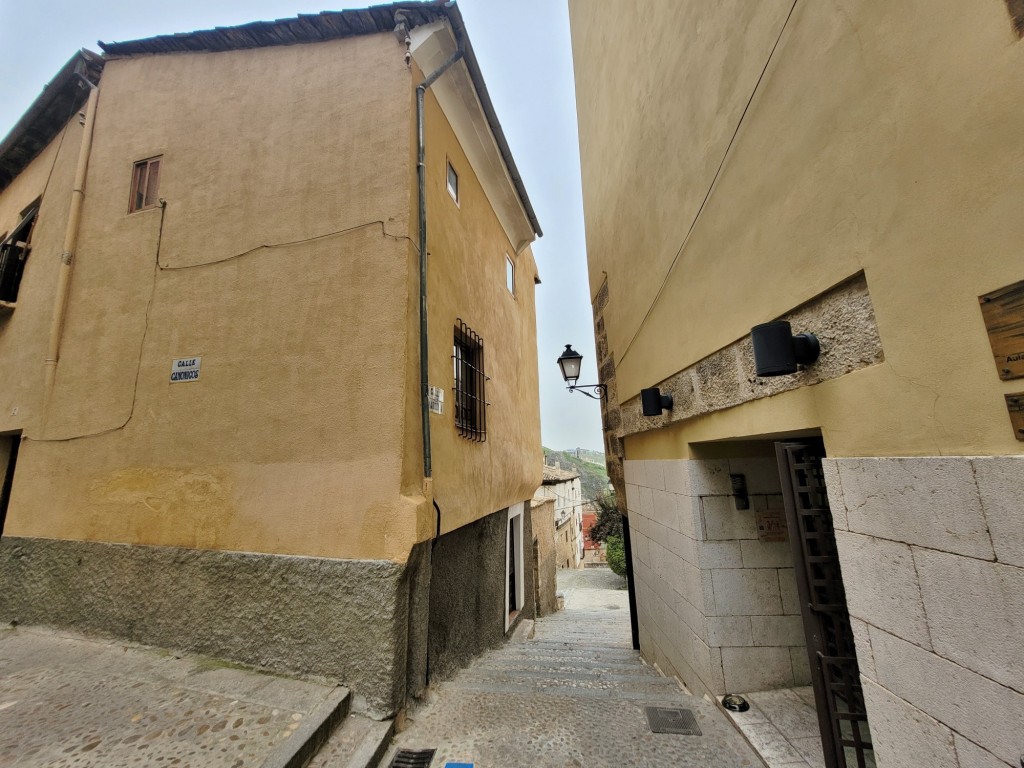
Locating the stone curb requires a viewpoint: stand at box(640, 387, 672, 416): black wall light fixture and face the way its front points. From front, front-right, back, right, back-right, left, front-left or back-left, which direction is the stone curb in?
front-left

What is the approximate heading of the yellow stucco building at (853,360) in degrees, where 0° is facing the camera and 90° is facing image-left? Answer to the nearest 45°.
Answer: approximately 45°

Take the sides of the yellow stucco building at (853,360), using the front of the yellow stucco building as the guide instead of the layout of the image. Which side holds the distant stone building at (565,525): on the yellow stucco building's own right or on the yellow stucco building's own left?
on the yellow stucco building's own right

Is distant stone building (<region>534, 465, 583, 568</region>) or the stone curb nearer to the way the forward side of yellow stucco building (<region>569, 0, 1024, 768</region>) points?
the stone curb

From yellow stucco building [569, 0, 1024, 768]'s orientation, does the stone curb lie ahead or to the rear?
ahead

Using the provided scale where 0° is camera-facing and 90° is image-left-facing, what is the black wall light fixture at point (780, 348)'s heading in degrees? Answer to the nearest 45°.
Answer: approximately 45°

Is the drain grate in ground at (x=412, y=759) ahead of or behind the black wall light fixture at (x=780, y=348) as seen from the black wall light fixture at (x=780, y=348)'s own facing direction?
ahead

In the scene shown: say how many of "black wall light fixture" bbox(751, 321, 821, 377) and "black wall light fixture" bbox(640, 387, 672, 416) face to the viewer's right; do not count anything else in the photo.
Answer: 0

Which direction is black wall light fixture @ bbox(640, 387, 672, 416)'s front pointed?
to the viewer's left

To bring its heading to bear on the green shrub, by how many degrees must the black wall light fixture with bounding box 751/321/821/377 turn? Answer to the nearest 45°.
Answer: approximately 90° to its right
